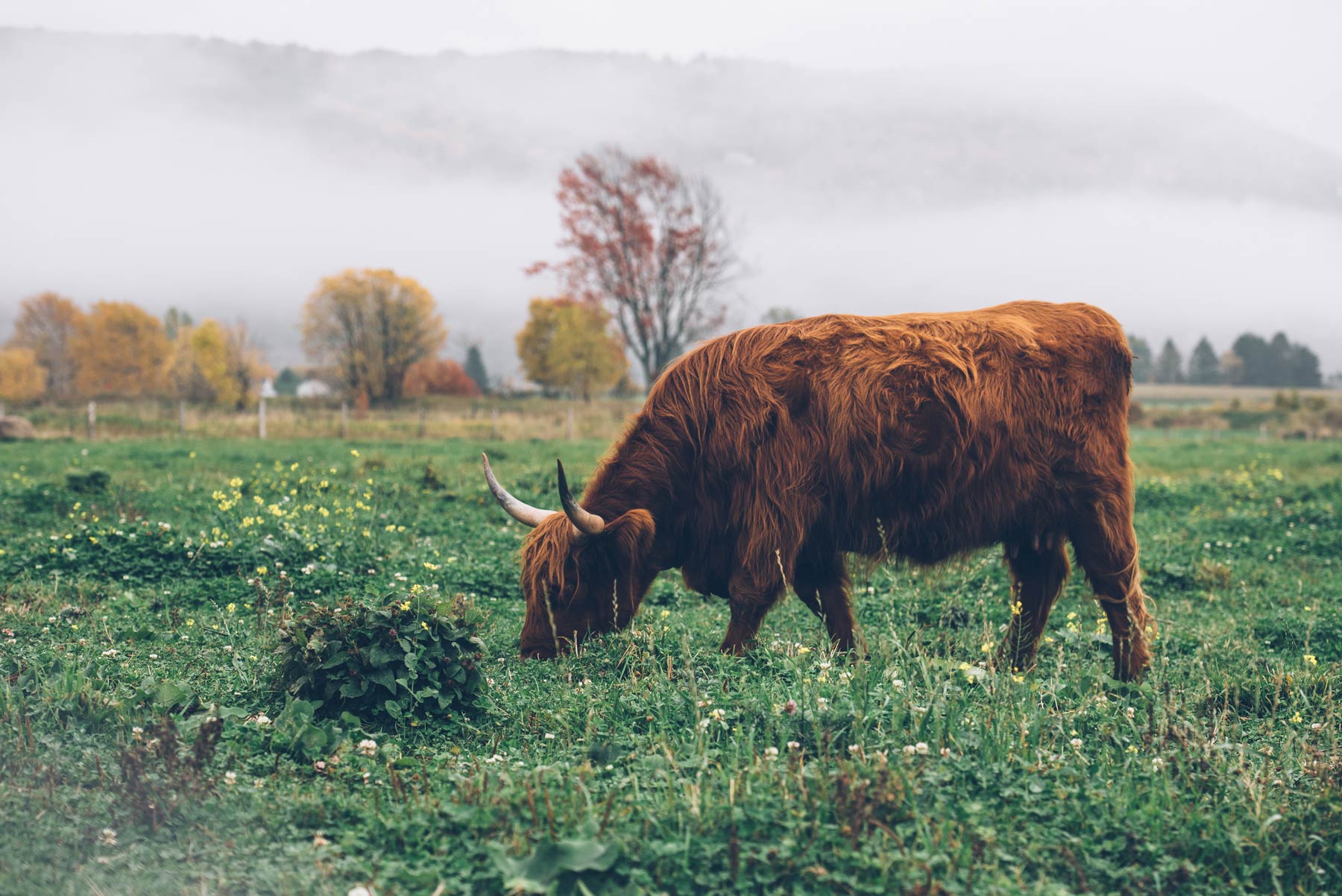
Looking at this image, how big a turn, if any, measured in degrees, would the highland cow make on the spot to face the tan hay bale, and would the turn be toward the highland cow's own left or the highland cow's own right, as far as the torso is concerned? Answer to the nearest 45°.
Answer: approximately 45° to the highland cow's own right

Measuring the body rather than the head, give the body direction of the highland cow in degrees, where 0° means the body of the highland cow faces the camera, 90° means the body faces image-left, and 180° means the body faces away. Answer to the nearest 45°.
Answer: approximately 90°

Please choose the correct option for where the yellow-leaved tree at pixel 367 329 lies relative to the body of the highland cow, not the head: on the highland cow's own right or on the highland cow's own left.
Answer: on the highland cow's own right
